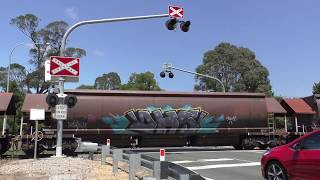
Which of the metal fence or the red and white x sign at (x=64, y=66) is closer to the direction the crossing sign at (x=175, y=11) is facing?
the metal fence

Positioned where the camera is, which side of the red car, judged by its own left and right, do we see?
left

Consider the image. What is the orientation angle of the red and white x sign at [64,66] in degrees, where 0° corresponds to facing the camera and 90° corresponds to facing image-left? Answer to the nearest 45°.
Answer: approximately 0°

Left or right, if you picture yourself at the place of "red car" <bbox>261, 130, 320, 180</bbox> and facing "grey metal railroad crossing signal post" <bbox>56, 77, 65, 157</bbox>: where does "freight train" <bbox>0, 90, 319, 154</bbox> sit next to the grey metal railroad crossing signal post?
right

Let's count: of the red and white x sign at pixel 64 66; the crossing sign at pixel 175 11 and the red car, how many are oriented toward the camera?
2
